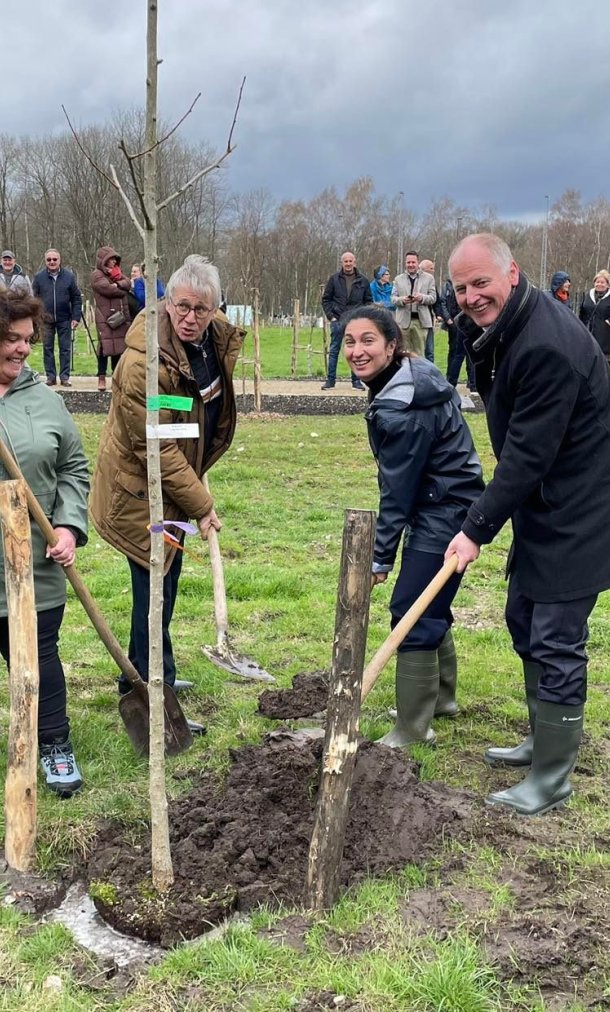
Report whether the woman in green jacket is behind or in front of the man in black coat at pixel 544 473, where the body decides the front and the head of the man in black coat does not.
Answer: in front

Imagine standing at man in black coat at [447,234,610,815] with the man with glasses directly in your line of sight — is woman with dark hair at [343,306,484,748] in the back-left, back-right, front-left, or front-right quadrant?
front-right

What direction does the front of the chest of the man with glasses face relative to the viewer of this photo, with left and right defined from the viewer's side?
facing the viewer and to the right of the viewer

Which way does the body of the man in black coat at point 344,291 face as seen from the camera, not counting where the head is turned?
toward the camera

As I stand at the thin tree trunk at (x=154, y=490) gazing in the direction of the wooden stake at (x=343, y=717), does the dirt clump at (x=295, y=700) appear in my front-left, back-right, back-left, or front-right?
front-left

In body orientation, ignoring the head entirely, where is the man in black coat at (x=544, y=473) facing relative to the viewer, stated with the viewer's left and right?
facing to the left of the viewer

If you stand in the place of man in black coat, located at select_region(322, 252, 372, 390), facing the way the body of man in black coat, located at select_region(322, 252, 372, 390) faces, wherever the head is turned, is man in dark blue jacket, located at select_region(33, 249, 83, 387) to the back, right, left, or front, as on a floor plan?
right

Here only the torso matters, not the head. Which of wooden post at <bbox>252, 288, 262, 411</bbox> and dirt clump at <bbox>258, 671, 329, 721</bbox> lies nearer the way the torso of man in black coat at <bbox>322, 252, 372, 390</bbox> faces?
the dirt clump

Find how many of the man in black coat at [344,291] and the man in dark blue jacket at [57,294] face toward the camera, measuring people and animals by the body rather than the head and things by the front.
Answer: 2

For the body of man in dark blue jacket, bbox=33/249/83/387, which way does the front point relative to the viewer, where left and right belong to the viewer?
facing the viewer

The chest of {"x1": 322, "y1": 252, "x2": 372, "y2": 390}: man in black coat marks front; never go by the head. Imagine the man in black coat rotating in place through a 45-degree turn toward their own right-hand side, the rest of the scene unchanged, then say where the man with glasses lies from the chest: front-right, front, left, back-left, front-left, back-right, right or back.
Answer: front-left

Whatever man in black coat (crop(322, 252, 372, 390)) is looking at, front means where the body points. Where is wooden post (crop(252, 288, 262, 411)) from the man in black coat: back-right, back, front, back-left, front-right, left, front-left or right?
front-right

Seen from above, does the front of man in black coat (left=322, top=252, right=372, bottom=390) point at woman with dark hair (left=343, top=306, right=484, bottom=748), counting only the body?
yes

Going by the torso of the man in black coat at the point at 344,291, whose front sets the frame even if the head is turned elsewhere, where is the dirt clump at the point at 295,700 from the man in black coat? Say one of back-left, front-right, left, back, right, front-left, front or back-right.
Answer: front

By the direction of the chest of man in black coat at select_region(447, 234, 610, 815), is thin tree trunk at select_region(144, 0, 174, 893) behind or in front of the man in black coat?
in front

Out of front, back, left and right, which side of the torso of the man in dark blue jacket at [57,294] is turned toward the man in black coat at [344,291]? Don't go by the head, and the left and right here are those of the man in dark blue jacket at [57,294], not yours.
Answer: left
